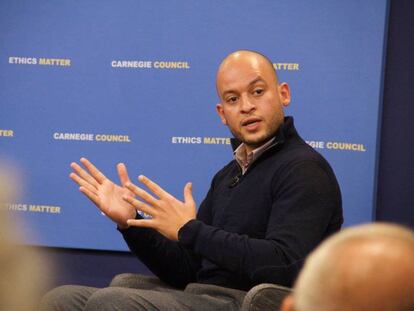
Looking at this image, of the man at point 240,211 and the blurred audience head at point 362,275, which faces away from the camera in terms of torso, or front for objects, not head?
the blurred audience head

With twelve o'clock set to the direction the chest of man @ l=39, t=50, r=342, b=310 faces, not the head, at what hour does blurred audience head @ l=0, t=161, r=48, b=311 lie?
The blurred audience head is roughly at 11 o'clock from the man.

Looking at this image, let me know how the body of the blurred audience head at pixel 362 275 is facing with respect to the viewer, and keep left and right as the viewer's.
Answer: facing away from the viewer

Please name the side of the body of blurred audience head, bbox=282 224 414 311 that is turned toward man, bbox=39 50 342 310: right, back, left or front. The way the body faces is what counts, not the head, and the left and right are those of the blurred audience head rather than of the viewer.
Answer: front

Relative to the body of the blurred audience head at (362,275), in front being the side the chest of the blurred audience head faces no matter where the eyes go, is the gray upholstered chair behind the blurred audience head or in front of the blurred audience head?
in front

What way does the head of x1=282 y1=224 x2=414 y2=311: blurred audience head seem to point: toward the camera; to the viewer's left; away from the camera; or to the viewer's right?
away from the camera

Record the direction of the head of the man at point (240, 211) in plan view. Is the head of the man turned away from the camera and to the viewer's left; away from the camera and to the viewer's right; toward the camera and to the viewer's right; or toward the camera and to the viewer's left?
toward the camera and to the viewer's left

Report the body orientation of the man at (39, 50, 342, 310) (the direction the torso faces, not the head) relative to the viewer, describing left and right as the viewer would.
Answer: facing the viewer and to the left of the viewer

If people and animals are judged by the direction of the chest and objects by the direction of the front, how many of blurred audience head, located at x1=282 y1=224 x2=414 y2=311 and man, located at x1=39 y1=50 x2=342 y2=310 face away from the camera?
1

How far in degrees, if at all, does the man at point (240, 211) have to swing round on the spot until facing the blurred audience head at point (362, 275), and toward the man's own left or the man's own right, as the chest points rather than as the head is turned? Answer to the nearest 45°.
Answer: approximately 45° to the man's own left
